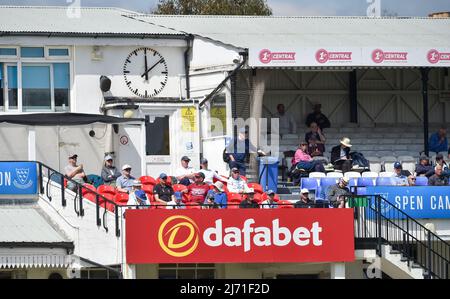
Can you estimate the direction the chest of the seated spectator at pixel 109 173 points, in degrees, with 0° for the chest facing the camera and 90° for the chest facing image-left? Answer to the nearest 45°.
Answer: approximately 315°

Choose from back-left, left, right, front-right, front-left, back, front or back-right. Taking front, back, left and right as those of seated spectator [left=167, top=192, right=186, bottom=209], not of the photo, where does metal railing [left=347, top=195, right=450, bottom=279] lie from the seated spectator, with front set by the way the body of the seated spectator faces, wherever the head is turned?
left

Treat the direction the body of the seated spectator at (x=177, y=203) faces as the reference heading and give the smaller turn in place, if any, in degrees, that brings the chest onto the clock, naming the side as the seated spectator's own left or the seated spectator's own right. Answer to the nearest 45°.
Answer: approximately 180°

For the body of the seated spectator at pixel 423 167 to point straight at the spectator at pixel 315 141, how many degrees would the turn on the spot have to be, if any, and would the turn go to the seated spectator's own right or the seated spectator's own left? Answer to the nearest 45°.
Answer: approximately 90° to the seated spectator's own right

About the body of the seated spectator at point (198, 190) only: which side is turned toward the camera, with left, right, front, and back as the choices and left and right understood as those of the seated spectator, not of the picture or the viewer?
front

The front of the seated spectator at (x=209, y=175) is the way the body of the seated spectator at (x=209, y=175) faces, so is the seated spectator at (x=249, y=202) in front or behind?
in front

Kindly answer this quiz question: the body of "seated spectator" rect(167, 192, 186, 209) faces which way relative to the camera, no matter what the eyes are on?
toward the camera

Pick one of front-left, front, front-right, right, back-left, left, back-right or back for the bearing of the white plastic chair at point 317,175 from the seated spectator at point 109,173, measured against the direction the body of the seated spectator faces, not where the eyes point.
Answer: front-left

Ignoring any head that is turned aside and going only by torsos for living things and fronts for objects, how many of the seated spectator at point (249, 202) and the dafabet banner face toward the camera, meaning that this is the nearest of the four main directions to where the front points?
2

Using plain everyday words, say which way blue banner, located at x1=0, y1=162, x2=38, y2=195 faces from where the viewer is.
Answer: facing the viewer

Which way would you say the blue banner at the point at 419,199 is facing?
toward the camera
